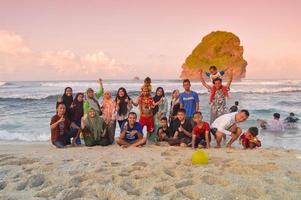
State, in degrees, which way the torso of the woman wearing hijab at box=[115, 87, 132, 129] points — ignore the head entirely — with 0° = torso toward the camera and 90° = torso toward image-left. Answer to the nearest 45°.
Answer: approximately 0°

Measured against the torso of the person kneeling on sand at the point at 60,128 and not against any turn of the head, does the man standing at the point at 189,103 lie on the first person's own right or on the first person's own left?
on the first person's own left

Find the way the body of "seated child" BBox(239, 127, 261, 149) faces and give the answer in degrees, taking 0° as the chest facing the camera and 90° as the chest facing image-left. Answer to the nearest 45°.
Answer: approximately 315°

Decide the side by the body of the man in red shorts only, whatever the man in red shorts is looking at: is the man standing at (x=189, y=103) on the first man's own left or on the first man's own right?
on the first man's own left

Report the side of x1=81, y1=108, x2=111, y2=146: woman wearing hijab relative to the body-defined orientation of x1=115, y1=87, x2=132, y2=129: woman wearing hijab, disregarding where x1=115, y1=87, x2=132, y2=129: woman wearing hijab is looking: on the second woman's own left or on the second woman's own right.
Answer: on the second woman's own right

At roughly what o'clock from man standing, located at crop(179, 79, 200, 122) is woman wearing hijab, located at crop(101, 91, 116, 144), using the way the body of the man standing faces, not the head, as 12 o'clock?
The woman wearing hijab is roughly at 3 o'clock from the man standing.

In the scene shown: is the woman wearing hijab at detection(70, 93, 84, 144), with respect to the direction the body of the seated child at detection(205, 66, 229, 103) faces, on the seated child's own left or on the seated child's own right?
on the seated child's own right

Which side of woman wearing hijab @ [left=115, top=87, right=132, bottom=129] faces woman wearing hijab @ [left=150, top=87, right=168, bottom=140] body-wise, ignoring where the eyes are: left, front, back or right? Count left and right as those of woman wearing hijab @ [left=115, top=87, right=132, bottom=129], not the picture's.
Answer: left

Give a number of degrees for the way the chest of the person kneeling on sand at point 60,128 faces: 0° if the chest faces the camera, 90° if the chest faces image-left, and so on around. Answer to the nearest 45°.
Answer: approximately 0°
